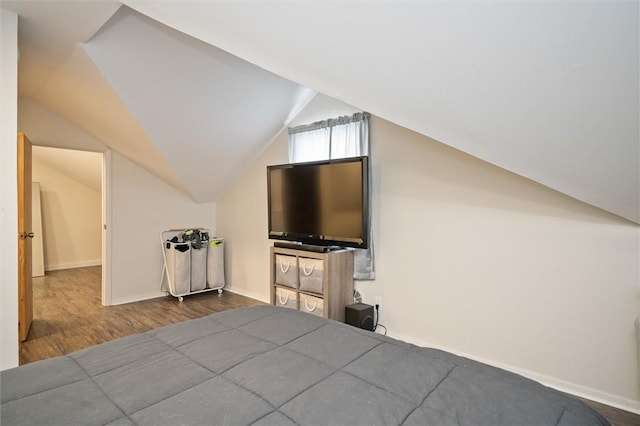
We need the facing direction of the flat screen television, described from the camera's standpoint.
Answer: facing the viewer and to the left of the viewer

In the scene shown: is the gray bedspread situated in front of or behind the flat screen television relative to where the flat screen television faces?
in front

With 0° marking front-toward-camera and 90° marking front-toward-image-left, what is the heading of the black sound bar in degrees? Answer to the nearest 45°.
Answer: approximately 45°

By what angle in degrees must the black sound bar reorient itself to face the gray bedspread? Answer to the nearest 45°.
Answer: approximately 45° to its left
